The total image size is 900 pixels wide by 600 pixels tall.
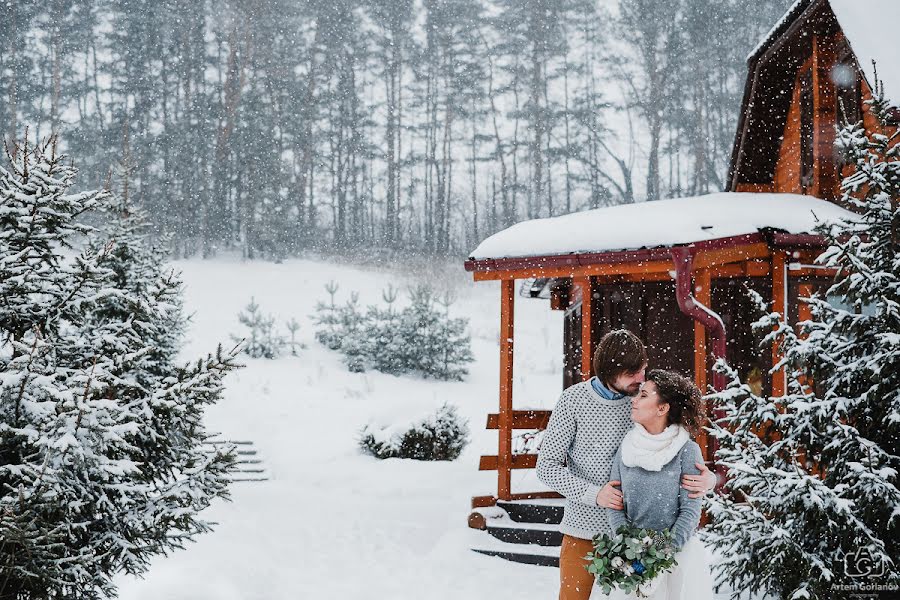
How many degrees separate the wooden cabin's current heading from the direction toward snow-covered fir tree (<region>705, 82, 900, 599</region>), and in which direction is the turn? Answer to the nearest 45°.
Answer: approximately 45° to its left

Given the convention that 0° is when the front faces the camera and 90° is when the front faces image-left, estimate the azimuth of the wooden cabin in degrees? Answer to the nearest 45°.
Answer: approximately 45°

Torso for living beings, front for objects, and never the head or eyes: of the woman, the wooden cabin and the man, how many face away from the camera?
0

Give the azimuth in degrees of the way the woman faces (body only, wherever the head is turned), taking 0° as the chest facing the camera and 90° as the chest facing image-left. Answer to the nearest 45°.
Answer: approximately 45°

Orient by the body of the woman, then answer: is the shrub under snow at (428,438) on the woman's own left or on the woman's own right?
on the woman's own right

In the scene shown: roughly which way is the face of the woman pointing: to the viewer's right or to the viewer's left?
to the viewer's left

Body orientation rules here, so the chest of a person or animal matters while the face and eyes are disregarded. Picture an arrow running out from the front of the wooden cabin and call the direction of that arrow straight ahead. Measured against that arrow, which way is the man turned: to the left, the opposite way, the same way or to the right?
to the left

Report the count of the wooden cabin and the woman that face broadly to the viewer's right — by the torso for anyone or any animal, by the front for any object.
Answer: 0

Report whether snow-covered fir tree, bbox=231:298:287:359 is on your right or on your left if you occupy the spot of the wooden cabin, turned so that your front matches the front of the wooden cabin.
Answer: on your right

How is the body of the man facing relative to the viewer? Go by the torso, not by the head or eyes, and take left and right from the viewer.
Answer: facing the viewer and to the right of the viewer

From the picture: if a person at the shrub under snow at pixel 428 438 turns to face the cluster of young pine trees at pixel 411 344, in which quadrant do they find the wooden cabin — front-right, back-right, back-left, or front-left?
back-right

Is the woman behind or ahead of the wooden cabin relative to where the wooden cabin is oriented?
ahead
